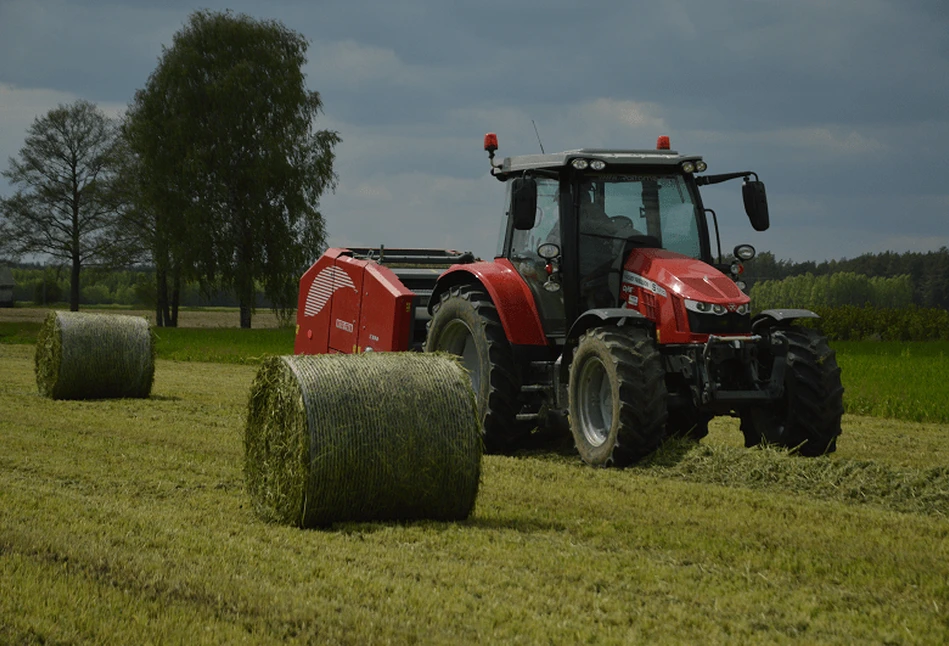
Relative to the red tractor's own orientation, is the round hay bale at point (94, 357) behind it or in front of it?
behind

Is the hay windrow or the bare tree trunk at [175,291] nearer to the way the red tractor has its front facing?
the hay windrow

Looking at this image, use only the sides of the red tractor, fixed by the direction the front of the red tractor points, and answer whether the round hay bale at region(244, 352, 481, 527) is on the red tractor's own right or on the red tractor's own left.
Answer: on the red tractor's own right

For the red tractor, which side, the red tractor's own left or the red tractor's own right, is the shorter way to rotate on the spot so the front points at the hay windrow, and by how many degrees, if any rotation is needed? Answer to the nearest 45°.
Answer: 0° — it already faces it

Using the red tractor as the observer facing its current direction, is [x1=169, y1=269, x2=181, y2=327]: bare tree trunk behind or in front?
behind

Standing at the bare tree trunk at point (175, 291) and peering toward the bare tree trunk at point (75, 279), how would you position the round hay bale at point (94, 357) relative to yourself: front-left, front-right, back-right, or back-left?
back-left

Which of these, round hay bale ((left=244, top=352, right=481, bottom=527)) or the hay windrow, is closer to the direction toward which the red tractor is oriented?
the hay windrow

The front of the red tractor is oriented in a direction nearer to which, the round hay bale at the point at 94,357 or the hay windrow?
the hay windrow

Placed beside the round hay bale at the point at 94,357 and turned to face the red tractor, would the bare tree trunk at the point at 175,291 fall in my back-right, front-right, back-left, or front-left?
back-left

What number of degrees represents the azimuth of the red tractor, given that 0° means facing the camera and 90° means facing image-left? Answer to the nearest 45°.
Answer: approximately 315°
